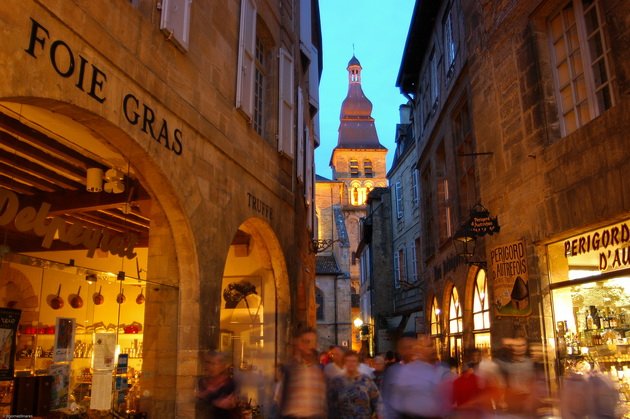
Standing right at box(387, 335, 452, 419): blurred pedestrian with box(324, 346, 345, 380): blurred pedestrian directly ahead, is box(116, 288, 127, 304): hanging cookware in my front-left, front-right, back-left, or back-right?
front-left

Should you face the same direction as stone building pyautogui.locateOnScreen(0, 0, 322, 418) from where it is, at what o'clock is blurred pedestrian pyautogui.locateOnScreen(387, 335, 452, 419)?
The blurred pedestrian is roughly at 12 o'clock from the stone building.

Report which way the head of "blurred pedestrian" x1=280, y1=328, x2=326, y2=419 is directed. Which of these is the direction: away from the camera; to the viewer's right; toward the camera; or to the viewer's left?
toward the camera

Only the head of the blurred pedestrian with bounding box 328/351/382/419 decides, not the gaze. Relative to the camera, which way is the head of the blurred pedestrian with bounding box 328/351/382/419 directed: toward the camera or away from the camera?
toward the camera

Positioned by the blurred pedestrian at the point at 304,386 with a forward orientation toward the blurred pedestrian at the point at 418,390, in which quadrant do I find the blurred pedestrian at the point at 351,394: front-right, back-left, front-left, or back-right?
front-left

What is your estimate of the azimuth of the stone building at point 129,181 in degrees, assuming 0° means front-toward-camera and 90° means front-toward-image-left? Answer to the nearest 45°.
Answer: approximately 315°

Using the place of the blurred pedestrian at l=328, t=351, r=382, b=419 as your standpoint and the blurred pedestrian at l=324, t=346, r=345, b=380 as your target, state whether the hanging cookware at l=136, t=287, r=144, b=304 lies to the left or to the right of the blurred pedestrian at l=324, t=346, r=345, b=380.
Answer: left

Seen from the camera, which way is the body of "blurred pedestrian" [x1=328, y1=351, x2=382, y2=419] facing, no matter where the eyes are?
toward the camera

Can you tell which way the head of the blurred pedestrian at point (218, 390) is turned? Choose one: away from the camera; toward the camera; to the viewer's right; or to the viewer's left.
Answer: toward the camera

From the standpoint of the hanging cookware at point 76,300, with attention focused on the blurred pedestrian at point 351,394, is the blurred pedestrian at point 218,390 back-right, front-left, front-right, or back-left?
front-right

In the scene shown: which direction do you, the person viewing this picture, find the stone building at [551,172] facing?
facing the viewer and to the left of the viewer

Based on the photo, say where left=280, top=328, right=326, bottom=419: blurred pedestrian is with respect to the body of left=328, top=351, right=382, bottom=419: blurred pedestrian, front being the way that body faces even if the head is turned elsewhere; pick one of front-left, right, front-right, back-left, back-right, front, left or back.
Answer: front-right
